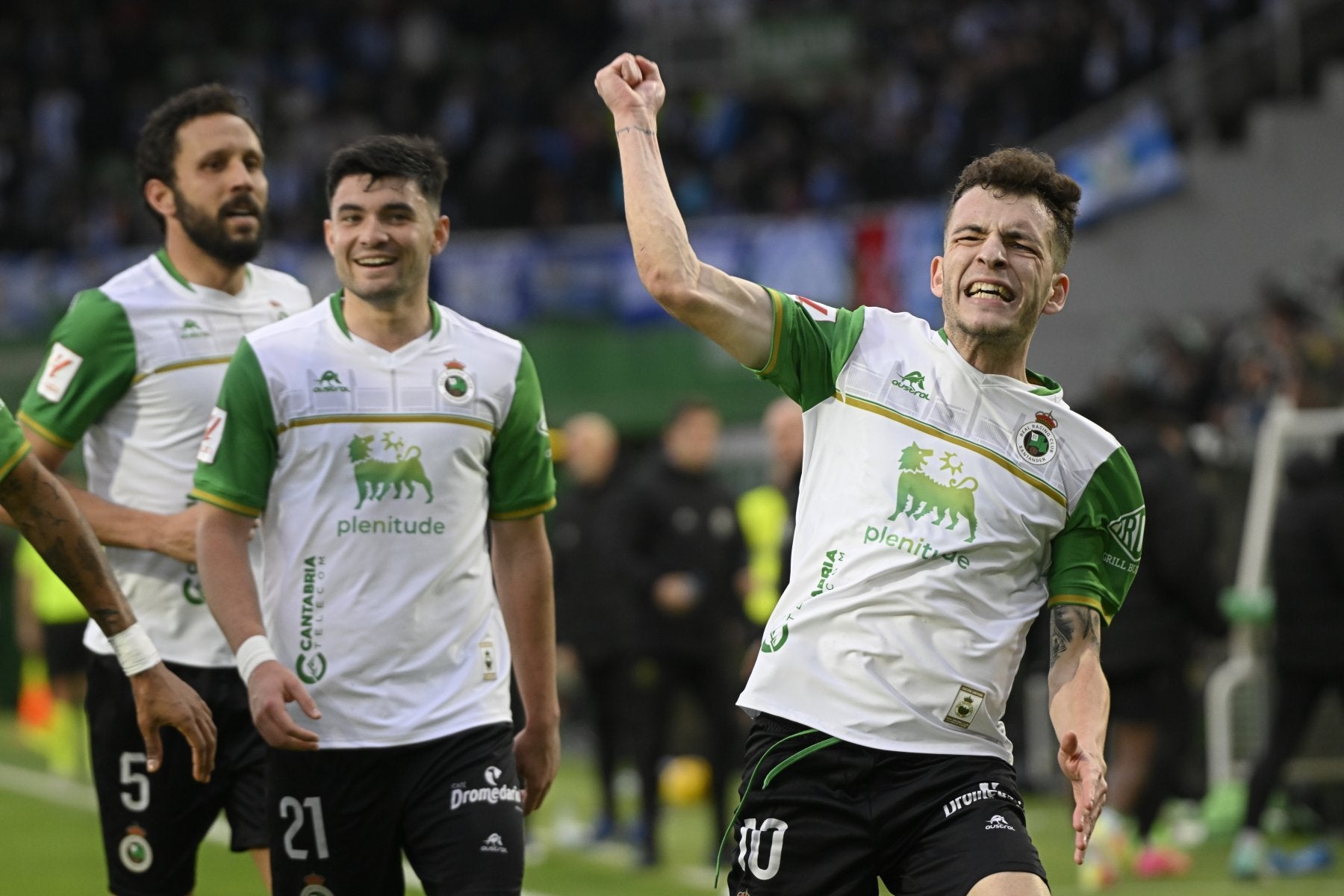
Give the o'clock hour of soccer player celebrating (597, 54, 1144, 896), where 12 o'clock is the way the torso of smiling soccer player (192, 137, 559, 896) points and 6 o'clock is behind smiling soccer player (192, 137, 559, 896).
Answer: soccer player celebrating (597, 54, 1144, 896) is roughly at 10 o'clock from smiling soccer player (192, 137, 559, 896).

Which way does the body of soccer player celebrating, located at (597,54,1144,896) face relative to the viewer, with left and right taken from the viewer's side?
facing the viewer

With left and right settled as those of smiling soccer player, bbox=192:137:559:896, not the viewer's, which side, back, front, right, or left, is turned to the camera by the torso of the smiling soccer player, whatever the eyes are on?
front

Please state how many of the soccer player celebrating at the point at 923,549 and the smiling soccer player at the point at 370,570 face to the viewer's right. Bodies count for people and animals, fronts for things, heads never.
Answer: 0

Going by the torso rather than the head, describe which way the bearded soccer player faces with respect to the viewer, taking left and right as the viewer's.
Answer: facing the viewer and to the right of the viewer

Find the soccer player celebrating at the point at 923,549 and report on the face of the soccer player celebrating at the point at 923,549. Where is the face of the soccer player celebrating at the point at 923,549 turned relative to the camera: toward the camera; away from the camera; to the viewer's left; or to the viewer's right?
toward the camera

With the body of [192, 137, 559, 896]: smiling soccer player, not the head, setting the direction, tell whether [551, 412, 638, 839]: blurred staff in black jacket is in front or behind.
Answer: behind

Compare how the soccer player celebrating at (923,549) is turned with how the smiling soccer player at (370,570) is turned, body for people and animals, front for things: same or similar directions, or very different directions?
same or similar directions

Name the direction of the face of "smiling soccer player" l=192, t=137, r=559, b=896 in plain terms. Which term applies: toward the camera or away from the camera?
toward the camera

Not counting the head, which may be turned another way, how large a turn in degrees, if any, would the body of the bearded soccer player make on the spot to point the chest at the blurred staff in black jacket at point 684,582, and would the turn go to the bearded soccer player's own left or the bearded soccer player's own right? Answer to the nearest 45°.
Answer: approximately 90° to the bearded soccer player's own left
